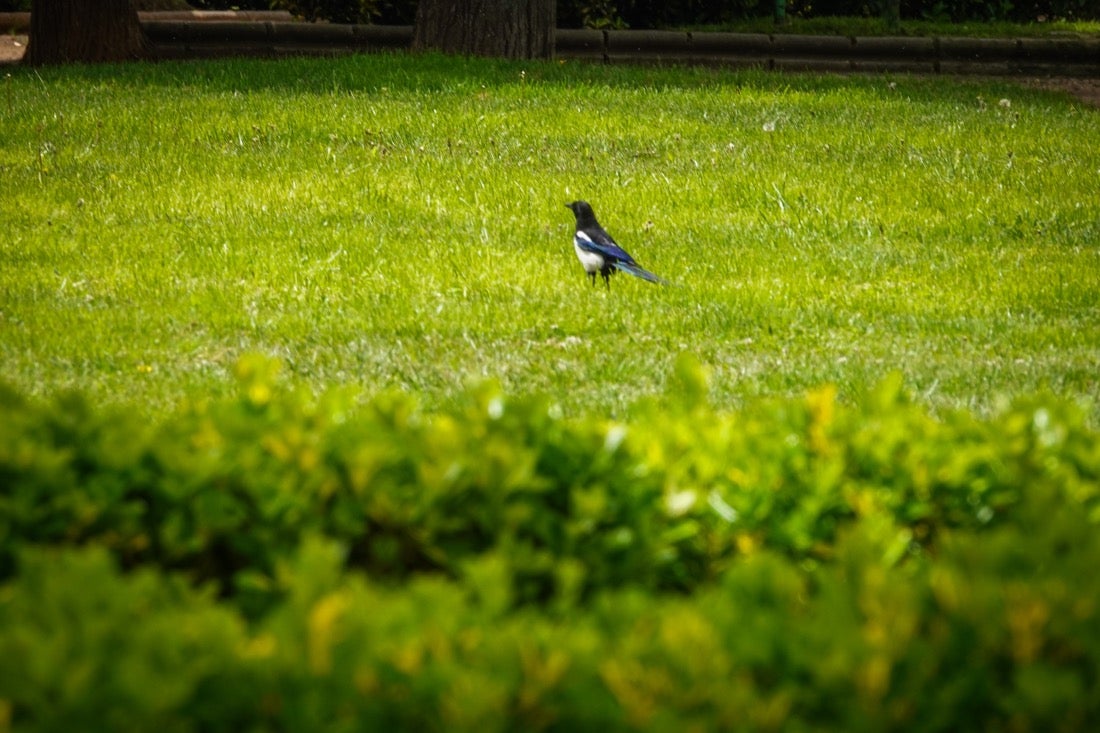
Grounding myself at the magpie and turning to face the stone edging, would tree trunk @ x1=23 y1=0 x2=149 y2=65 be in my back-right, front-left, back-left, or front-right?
front-left

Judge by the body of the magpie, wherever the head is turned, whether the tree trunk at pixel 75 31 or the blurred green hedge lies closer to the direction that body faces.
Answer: the tree trunk

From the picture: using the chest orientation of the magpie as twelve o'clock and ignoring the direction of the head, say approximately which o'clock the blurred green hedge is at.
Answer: The blurred green hedge is roughly at 9 o'clock from the magpie.

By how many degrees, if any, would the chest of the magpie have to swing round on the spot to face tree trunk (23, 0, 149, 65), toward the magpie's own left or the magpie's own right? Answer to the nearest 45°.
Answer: approximately 45° to the magpie's own right

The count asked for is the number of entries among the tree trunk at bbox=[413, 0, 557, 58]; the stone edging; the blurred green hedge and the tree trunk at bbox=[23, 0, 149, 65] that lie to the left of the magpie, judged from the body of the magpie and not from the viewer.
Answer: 1

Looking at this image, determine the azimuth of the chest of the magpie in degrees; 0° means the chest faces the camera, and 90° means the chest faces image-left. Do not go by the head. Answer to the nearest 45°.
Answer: approximately 90°

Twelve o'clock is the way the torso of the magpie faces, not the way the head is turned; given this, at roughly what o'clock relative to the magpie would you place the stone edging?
The stone edging is roughly at 3 o'clock from the magpie.

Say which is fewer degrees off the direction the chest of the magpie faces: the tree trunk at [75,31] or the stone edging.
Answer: the tree trunk

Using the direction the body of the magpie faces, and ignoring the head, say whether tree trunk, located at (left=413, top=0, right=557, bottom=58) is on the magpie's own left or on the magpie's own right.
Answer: on the magpie's own right
